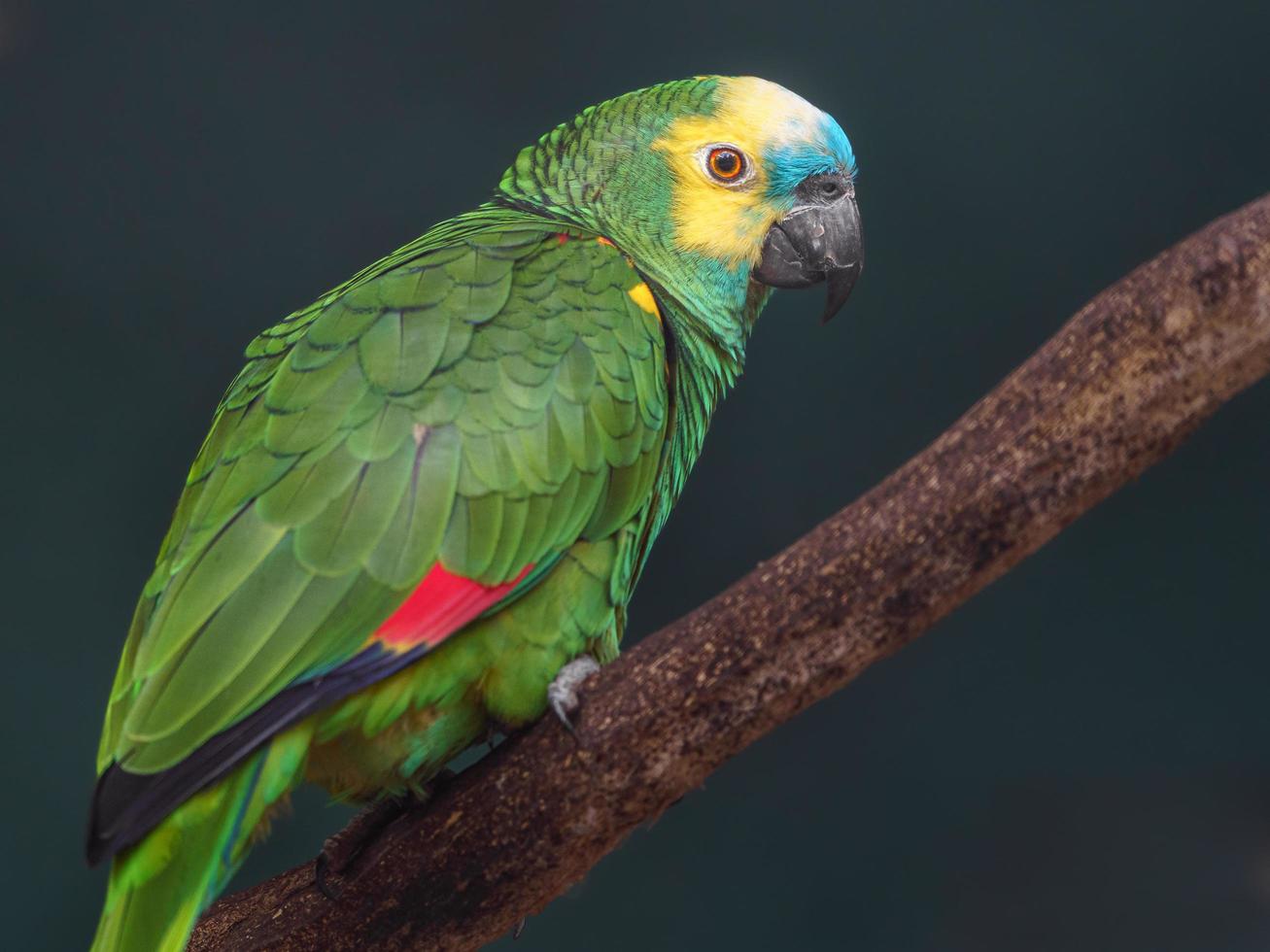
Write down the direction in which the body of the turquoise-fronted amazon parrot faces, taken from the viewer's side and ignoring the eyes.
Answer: to the viewer's right
